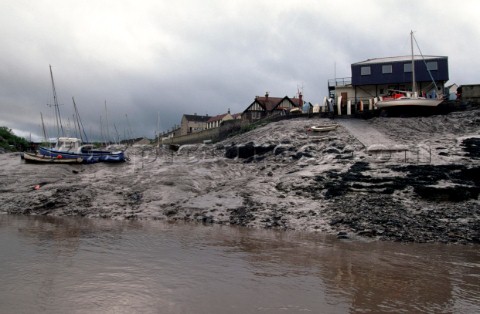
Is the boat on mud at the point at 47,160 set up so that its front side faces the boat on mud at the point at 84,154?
no

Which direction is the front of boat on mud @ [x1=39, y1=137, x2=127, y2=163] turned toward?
to the viewer's left

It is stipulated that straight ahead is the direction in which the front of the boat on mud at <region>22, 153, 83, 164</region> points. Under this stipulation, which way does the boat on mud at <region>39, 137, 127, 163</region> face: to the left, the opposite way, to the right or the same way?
the same way

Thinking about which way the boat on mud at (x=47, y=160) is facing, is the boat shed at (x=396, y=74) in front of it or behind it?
behind

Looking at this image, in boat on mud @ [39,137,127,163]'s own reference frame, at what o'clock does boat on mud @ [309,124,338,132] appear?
boat on mud @ [309,124,338,132] is roughly at 7 o'clock from boat on mud @ [39,137,127,163].

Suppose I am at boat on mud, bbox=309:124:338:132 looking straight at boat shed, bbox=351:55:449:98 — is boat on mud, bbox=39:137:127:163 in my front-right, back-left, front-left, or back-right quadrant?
back-left

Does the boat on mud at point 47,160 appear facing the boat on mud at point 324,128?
no

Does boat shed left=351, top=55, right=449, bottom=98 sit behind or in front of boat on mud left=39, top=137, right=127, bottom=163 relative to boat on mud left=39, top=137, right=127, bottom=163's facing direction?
behind

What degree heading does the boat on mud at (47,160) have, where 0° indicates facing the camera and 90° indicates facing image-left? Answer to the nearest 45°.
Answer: approximately 90°
